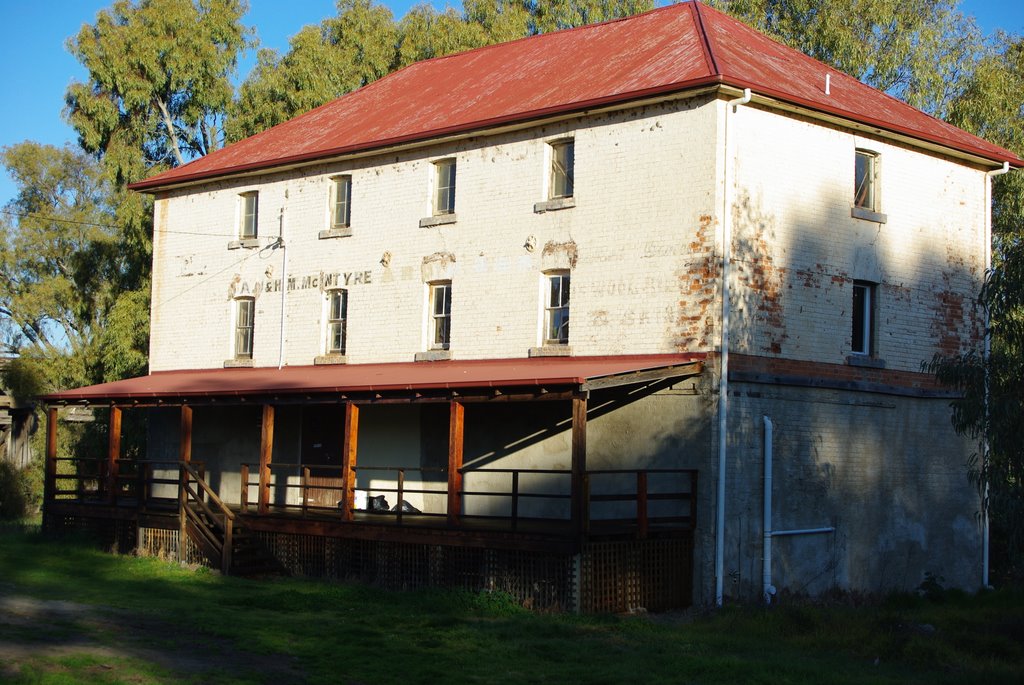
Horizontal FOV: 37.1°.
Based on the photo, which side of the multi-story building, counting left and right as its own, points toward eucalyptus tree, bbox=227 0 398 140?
right

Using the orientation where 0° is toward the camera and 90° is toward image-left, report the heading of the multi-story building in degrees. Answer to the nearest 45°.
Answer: approximately 45°

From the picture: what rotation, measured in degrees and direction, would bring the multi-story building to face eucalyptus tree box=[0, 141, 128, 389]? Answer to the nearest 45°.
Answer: approximately 90° to its right

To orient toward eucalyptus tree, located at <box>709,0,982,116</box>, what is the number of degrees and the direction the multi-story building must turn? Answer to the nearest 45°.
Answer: approximately 180°
